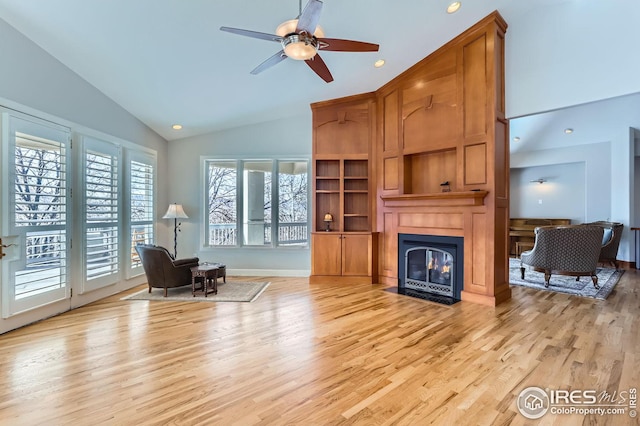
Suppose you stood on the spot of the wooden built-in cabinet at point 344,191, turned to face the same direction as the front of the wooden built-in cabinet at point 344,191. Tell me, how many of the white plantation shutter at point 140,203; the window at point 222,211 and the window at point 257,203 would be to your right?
3

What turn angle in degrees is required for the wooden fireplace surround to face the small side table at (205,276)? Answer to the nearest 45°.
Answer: approximately 45° to its right

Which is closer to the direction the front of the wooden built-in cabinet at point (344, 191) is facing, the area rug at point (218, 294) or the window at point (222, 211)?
the area rug

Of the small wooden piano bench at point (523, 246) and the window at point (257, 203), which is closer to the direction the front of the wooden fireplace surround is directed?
the window

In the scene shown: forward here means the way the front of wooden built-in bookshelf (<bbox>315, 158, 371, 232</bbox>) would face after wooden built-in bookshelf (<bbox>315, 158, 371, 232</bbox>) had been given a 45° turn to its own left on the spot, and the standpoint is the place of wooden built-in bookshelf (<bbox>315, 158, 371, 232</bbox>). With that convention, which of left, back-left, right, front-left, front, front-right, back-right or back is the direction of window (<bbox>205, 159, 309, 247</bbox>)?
back-right

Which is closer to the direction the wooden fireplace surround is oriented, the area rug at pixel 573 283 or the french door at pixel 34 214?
the french door

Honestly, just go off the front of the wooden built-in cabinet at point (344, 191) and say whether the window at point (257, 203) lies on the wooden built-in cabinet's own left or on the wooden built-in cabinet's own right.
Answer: on the wooden built-in cabinet's own right

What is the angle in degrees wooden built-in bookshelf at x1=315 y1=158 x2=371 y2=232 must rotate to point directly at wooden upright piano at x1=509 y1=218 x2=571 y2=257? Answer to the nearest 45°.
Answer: approximately 135° to its left

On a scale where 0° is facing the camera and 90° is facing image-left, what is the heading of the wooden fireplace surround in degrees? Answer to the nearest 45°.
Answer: approximately 45°

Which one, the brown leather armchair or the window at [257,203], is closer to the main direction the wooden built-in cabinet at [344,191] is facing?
the brown leather armchair

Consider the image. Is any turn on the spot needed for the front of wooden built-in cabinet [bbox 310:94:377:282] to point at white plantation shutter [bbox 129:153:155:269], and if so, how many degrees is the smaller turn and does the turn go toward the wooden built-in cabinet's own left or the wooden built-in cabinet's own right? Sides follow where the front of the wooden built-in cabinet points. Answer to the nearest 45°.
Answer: approximately 90° to the wooden built-in cabinet's own right

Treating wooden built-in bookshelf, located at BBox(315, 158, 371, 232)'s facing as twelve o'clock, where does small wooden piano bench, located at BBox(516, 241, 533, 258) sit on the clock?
The small wooden piano bench is roughly at 8 o'clock from the wooden built-in bookshelf.

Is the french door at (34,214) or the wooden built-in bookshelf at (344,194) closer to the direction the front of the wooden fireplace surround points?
the french door

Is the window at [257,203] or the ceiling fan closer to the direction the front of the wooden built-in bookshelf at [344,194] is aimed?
the ceiling fan

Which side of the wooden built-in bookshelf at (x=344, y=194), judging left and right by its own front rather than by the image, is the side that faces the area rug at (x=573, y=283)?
left

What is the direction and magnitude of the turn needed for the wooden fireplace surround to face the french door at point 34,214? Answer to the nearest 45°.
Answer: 0° — it already faces it

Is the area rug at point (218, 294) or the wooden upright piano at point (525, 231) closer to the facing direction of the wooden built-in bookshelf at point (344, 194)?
the area rug
